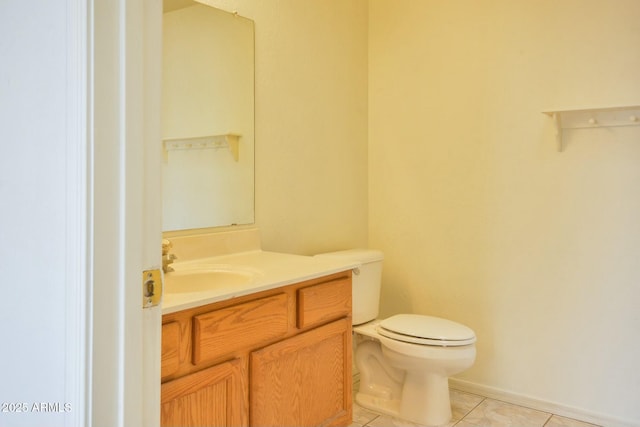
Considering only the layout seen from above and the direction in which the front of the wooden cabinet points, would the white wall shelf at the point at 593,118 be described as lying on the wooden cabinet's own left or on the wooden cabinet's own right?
on the wooden cabinet's own left

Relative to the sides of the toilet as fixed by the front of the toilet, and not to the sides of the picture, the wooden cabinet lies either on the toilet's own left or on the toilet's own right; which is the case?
on the toilet's own right

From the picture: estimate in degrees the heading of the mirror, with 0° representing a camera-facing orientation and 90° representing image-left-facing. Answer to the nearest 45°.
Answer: approximately 315°
